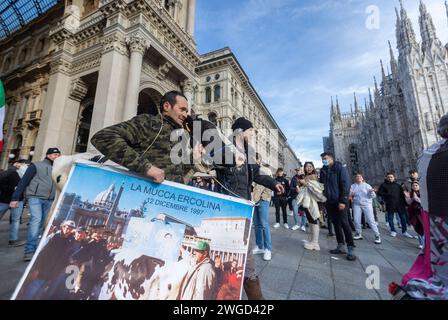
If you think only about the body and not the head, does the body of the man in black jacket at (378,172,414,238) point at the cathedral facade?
no

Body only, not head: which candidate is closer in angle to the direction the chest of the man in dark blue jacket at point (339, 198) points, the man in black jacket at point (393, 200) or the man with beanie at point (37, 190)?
the man with beanie

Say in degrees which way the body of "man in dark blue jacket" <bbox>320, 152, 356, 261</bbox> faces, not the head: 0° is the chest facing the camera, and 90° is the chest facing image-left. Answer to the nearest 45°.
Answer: approximately 45°

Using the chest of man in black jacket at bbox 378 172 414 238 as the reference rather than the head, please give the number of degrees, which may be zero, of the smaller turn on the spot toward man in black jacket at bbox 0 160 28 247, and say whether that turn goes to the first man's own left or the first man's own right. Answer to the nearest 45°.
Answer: approximately 45° to the first man's own right

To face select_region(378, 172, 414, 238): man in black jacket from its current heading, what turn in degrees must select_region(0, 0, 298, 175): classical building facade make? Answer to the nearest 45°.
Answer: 0° — it already faces them

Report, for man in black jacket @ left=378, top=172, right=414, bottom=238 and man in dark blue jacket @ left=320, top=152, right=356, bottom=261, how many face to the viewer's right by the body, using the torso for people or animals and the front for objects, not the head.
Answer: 0

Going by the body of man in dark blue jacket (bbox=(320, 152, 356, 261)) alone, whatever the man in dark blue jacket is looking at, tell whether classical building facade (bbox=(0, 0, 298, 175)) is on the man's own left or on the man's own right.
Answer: on the man's own right

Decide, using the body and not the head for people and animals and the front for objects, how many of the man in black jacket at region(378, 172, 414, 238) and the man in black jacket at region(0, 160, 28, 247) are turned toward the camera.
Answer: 1

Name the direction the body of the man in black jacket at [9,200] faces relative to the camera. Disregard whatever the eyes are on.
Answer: to the viewer's right

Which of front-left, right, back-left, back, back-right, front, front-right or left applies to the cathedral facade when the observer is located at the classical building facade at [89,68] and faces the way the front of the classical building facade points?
front-left

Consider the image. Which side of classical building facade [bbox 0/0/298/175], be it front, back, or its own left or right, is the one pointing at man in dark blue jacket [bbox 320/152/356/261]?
front

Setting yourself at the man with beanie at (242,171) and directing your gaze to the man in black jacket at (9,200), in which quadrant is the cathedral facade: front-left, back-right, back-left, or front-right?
back-right

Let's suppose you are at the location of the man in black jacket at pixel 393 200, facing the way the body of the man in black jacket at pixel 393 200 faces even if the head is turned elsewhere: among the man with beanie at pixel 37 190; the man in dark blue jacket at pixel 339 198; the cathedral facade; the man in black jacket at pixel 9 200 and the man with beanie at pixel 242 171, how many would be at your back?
1

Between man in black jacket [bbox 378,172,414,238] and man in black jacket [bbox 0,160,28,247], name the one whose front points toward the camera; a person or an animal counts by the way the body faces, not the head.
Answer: man in black jacket [bbox 378,172,414,238]

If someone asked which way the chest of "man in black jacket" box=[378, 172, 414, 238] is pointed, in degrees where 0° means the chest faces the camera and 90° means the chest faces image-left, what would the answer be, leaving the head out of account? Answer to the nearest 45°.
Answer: approximately 0°

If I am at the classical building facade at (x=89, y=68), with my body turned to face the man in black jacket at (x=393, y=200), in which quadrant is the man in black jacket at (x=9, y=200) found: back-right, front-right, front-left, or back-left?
front-right

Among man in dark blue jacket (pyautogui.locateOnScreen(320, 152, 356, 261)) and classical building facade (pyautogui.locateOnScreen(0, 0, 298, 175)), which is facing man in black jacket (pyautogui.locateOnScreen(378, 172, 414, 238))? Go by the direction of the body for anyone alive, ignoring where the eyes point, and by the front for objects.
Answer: the classical building facade
